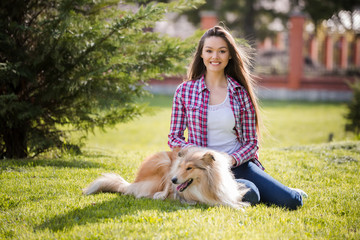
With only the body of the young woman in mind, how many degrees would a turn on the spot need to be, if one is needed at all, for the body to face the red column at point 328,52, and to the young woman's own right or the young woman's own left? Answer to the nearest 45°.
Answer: approximately 180°

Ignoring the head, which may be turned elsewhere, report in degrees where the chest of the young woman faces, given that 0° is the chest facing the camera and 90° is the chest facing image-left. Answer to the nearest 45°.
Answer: approximately 0°

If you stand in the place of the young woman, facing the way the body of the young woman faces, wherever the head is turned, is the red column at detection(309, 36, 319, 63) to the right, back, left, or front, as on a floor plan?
back

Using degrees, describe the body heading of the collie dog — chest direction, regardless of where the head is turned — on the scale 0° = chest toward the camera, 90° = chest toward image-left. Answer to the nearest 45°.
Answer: approximately 315°

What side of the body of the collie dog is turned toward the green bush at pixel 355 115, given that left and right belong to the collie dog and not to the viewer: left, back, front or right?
left
